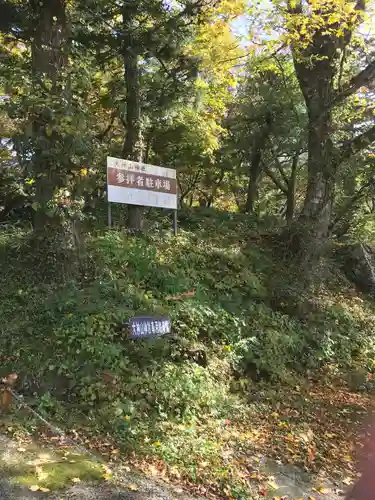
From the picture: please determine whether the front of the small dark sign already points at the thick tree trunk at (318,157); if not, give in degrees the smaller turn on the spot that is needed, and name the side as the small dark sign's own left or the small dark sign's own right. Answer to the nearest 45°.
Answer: approximately 135° to the small dark sign's own left

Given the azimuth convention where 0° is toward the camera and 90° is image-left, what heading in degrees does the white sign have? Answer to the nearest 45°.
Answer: approximately 315°

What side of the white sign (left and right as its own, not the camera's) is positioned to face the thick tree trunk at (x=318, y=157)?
left

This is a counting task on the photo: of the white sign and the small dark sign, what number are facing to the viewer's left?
0

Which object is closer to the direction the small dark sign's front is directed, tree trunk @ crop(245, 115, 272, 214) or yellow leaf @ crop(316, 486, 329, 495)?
the yellow leaf

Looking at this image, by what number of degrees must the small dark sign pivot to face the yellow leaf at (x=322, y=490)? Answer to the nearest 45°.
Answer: approximately 45° to its left

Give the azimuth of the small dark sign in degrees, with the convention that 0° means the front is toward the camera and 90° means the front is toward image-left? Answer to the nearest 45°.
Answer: approximately 0°

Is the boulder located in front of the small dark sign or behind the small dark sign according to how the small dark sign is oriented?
behind

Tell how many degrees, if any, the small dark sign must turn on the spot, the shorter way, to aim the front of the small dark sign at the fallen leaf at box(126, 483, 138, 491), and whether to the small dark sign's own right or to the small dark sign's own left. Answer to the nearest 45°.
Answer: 0° — it already faces it

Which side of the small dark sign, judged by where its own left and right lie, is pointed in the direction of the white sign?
back
